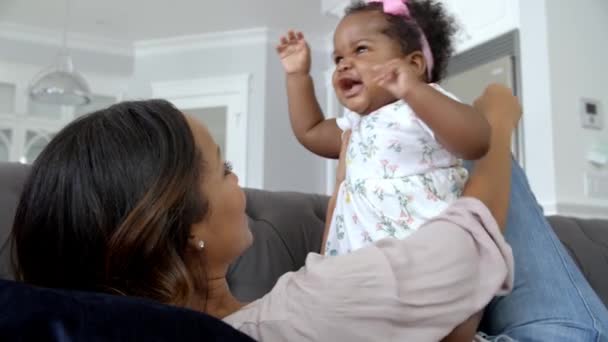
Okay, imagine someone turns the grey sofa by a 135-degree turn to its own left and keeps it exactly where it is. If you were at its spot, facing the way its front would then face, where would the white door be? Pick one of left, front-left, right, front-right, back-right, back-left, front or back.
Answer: front-left

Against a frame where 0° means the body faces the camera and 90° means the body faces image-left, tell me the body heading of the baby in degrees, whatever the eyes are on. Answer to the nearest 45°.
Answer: approximately 45°

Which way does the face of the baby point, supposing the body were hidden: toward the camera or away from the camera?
toward the camera

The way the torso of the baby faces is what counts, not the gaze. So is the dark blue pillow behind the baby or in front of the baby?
in front

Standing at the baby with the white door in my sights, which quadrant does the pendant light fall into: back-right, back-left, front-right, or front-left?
front-left

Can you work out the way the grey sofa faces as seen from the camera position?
facing the viewer

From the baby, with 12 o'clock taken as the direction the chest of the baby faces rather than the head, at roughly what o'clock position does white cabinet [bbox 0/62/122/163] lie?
The white cabinet is roughly at 3 o'clock from the baby.

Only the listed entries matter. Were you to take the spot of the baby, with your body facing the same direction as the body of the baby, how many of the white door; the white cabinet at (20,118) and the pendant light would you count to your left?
0

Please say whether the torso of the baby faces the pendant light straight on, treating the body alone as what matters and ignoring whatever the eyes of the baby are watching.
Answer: no

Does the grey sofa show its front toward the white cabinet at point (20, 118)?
no

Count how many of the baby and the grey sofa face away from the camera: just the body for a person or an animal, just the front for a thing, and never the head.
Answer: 0
